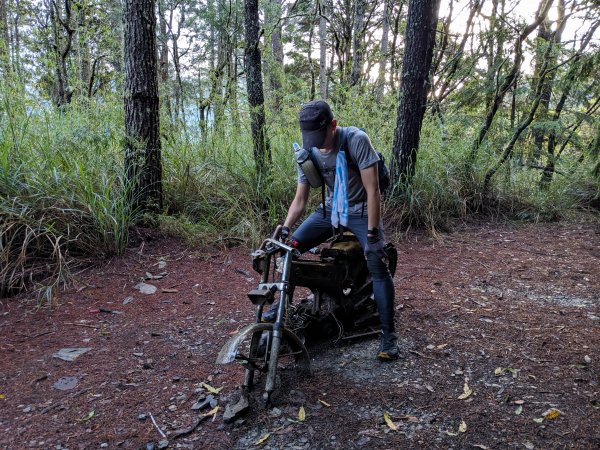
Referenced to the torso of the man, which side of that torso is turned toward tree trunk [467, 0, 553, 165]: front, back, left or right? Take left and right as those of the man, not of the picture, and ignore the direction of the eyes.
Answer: back

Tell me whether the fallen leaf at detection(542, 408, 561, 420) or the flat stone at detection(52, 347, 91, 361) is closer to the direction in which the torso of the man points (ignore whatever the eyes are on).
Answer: the flat stone

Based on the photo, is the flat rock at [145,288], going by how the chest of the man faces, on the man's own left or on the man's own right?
on the man's own right

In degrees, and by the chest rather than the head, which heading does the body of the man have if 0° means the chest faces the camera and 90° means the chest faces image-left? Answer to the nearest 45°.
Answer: approximately 45°

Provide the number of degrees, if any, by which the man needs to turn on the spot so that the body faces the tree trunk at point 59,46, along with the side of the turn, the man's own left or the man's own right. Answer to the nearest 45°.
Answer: approximately 90° to the man's own right

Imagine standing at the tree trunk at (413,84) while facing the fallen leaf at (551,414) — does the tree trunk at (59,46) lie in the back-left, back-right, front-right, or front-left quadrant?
back-right

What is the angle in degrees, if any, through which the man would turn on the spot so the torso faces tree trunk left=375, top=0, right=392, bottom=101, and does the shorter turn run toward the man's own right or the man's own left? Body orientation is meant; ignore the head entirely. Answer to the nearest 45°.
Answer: approximately 135° to the man's own right
